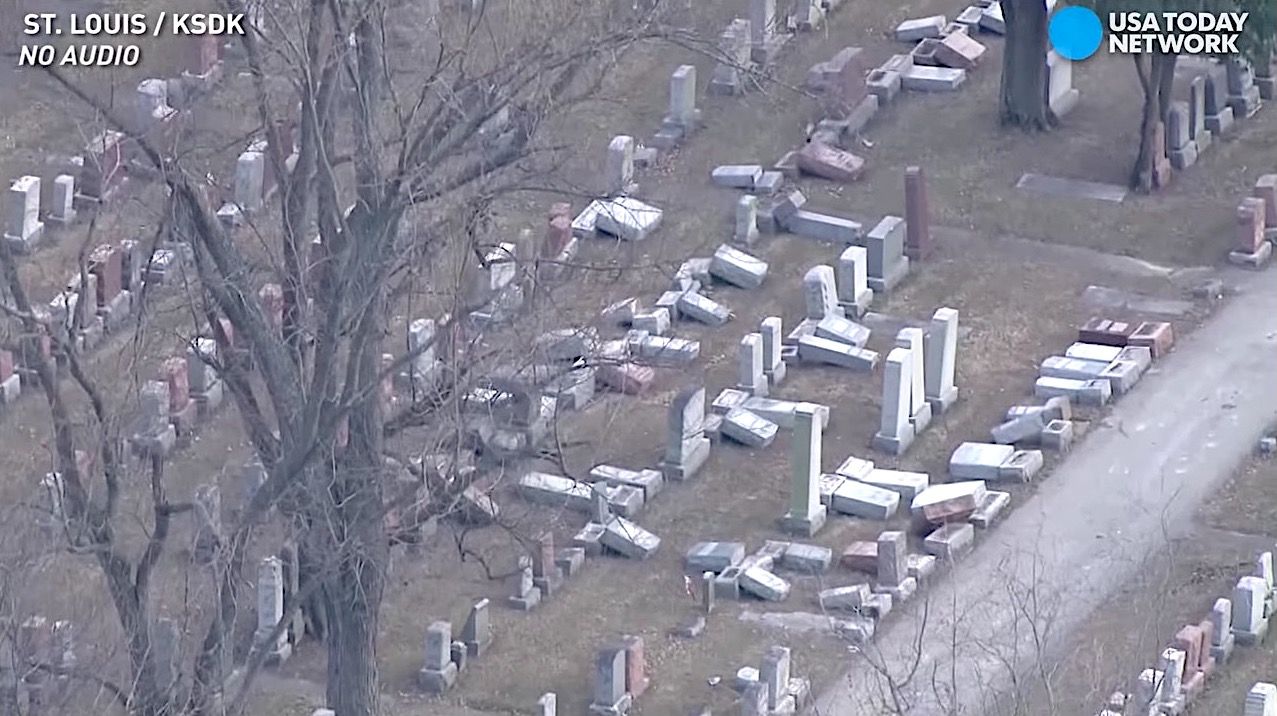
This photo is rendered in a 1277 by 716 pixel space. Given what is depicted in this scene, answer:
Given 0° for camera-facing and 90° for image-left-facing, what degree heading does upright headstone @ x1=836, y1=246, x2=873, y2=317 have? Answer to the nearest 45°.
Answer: approximately 315°

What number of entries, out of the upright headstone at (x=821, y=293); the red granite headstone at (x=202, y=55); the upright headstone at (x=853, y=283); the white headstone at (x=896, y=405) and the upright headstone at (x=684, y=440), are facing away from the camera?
0

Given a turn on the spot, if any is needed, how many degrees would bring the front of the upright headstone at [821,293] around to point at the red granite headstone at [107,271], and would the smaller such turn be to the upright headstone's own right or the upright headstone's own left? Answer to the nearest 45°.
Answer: approximately 135° to the upright headstone's own right

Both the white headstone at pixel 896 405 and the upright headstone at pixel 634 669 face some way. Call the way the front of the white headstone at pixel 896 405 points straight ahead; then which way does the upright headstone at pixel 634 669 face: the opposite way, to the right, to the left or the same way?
the same way

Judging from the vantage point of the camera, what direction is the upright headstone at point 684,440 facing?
facing the viewer and to the right of the viewer

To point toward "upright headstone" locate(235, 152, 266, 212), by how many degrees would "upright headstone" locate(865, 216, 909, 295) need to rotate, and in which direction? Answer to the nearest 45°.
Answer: approximately 135° to its right

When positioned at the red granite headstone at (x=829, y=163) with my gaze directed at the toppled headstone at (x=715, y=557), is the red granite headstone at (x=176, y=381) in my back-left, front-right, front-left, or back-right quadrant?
front-right

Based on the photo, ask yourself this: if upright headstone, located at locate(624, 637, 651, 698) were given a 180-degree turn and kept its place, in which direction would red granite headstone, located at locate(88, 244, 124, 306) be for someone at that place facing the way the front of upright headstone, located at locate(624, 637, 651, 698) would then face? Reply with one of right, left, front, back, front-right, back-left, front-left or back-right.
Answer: front

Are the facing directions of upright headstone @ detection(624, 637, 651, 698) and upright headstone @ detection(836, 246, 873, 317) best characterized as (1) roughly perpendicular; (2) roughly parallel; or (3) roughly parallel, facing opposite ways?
roughly parallel

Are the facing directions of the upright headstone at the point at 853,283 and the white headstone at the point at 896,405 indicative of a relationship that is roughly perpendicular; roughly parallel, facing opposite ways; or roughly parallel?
roughly parallel

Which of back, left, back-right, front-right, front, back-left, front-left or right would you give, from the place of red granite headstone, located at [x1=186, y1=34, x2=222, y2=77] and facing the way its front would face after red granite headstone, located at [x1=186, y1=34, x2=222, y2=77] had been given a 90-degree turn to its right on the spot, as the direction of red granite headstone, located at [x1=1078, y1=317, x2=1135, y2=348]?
left

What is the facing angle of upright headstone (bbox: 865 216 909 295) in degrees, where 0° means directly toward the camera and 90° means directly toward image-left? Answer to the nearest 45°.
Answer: approximately 315°

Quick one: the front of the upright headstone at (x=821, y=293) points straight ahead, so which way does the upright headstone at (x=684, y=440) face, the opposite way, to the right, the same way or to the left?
the same way

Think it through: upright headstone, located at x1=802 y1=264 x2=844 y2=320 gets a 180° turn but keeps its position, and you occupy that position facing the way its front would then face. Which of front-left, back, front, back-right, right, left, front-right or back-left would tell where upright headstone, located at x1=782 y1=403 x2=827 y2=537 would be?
back-left

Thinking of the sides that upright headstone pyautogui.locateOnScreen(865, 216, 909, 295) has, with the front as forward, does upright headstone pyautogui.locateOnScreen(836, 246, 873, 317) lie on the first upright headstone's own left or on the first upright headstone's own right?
on the first upright headstone's own right
